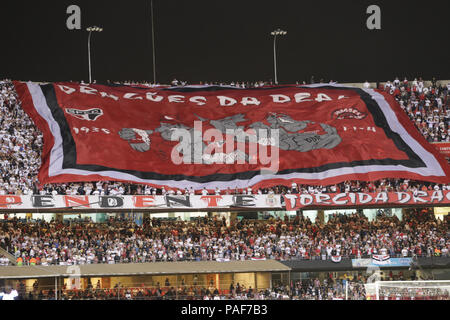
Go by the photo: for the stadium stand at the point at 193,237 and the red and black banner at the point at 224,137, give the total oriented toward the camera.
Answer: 2

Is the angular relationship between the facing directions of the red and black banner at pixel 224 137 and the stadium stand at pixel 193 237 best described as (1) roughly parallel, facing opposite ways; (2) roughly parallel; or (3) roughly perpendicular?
roughly parallel

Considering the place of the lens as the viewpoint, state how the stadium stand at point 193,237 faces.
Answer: facing the viewer

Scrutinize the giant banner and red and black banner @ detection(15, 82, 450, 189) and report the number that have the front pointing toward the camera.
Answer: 2

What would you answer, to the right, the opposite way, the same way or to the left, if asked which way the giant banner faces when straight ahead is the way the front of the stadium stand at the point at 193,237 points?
the same way

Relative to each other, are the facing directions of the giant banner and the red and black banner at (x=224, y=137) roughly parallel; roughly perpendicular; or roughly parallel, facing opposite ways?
roughly parallel

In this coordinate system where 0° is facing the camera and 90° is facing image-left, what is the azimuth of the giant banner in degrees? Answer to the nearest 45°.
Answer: approximately 0°
